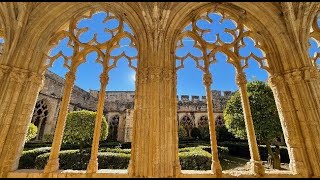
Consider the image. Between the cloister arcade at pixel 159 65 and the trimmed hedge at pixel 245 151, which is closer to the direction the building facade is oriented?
the cloister arcade

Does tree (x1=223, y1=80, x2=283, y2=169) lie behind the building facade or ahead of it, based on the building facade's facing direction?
ahead

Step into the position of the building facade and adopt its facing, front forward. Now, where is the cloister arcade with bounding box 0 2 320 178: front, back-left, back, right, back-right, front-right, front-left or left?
front

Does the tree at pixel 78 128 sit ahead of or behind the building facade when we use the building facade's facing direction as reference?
ahead

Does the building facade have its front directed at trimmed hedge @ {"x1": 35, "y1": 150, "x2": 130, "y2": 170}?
yes

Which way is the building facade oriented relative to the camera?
toward the camera

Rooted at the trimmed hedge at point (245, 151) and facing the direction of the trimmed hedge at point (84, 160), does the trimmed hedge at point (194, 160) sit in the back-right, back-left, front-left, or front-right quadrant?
front-left

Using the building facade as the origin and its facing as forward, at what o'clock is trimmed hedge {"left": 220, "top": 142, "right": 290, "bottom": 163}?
The trimmed hedge is roughly at 10 o'clock from the building facade.
